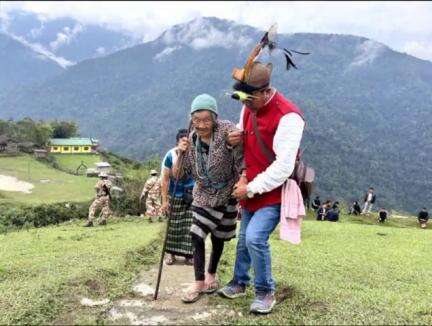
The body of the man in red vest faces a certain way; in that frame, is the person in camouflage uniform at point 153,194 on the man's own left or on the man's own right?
on the man's own right

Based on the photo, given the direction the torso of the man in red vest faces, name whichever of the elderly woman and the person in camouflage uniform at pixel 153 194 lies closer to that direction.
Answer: the elderly woman

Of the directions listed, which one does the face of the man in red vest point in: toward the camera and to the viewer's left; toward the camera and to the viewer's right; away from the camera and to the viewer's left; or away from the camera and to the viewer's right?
toward the camera and to the viewer's left

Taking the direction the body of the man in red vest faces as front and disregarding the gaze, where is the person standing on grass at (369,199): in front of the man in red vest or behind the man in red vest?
behind

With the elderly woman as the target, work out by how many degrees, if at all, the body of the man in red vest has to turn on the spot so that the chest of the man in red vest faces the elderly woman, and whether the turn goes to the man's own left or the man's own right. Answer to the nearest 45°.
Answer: approximately 90° to the man's own right

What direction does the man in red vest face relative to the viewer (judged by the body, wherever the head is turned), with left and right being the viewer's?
facing the viewer and to the left of the viewer

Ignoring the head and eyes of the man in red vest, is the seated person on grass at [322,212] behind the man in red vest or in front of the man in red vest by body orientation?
behind
